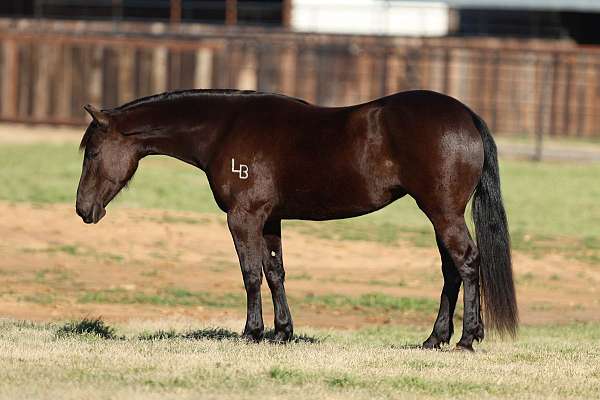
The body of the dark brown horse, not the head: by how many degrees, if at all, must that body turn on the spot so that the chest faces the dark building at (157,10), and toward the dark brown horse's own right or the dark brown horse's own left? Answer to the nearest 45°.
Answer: approximately 90° to the dark brown horse's own right

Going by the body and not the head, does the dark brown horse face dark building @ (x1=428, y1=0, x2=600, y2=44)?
no

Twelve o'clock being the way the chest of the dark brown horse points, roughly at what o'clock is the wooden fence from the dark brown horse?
The wooden fence is roughly at 3 o'clock from the dark brown horse.

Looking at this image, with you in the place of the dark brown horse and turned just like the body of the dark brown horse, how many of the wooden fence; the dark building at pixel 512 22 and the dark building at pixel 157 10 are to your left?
0

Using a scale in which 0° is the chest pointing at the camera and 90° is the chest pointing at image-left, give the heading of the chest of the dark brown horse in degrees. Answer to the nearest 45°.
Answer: approximately 90°
